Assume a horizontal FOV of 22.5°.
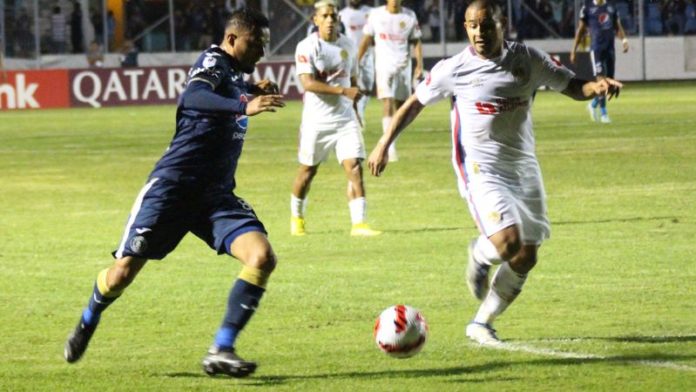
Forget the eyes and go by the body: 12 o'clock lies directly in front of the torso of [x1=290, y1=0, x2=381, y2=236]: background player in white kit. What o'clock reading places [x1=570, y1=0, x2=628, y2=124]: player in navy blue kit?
The player in navy blue kit is roughly at 8 o'clock from the background player in white kit.

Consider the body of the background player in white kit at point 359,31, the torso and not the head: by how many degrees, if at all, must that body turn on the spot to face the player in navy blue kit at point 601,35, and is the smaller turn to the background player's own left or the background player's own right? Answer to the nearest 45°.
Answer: approximately 90° to the background player's own left

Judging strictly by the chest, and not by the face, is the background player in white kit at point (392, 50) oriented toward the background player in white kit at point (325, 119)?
yes

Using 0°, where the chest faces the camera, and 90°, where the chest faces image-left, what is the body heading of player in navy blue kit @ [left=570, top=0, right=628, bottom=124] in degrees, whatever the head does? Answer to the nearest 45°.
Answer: approximately 0°

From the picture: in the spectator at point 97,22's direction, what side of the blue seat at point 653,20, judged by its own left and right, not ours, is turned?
right

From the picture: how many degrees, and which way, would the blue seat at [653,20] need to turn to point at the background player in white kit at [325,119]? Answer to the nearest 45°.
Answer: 0° — it already faces them

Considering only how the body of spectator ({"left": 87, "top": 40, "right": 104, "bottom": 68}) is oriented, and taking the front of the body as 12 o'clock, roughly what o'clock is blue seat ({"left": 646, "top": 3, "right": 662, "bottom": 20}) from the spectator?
The blue seat is roughly at 9 o'clock from the spectator.

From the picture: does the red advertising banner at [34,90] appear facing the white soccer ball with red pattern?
yes

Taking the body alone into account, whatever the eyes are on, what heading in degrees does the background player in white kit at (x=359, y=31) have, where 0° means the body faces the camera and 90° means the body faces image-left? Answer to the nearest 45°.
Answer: approximately 0°

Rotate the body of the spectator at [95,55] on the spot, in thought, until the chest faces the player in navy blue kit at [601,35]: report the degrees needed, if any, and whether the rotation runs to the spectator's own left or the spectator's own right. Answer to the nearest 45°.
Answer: approximately 45° to the spectator's own left
